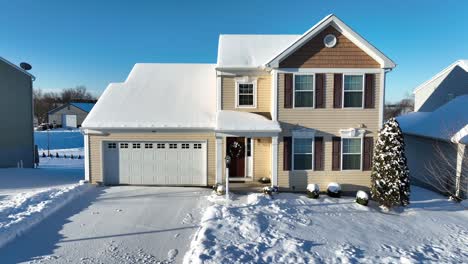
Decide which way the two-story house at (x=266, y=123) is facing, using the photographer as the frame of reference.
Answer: facing the viewer

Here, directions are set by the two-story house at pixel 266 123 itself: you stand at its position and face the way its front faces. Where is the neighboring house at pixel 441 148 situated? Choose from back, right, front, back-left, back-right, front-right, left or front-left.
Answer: left

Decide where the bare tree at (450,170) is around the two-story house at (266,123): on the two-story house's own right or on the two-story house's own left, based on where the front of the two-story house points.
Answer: on the two-story house's own left

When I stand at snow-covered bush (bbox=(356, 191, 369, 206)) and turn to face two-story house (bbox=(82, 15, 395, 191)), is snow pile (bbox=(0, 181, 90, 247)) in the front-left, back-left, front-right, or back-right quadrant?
front-left

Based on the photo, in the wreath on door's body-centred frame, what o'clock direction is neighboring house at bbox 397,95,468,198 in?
The neighboring house is roughly at 9 o'clock from the wreath on door.

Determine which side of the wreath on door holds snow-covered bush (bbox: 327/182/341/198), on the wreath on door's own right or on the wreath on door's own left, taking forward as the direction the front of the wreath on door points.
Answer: on the wreath on door's own left

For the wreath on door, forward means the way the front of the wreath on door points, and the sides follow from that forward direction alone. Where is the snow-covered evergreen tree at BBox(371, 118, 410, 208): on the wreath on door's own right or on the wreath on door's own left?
on the wreath on door's own left

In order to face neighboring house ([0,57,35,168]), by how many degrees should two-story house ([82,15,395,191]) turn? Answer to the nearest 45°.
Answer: approximately 90° to its right

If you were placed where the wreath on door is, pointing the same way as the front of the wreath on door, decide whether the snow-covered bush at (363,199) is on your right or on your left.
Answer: on your left

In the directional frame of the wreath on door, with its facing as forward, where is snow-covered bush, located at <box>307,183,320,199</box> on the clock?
The snow-covered bush is roughly at 10 o'clock from the wreath on door.

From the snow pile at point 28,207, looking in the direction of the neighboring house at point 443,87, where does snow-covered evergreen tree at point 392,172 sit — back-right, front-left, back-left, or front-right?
front-right

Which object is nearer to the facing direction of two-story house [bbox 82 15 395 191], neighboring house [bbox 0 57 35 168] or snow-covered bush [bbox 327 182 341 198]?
the snow-covered bush

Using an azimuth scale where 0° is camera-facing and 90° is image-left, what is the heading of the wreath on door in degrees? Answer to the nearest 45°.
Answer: approximately 0°
